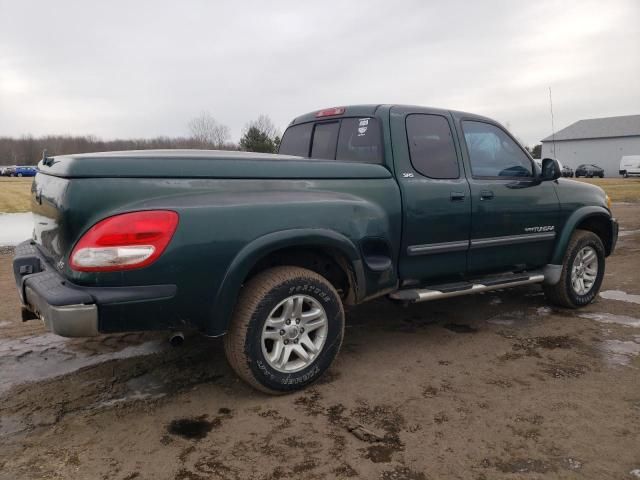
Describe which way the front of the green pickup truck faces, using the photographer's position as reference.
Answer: facing away from the viewer and to the right of the viewer

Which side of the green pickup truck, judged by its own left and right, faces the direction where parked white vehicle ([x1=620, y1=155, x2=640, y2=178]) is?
front
